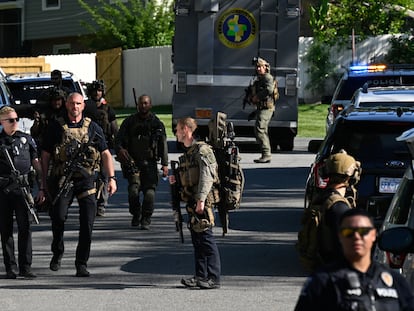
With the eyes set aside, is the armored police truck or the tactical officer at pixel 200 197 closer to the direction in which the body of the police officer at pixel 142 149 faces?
the tactical officer

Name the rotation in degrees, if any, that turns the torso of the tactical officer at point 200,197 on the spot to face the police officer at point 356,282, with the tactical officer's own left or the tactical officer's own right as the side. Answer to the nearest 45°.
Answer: approximately 90° to the tactical officer's own left

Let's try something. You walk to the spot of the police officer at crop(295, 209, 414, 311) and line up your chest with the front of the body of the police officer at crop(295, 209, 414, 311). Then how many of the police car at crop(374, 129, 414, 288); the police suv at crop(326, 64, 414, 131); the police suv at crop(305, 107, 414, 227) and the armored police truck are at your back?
4

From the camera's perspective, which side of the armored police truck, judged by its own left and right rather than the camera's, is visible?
back

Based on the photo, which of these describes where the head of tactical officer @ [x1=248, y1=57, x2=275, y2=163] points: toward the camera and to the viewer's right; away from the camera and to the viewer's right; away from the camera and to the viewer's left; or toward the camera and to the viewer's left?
toward the camera and to the viewer's left

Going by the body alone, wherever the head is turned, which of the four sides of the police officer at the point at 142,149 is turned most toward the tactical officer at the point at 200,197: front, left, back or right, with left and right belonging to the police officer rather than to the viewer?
front

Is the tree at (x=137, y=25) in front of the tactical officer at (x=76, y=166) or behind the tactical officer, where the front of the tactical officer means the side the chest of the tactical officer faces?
behind

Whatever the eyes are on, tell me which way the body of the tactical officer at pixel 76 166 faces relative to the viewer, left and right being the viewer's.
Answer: facing the viewer

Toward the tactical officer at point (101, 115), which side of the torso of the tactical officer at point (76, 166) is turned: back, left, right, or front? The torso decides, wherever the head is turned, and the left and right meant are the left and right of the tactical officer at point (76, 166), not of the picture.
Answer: back
